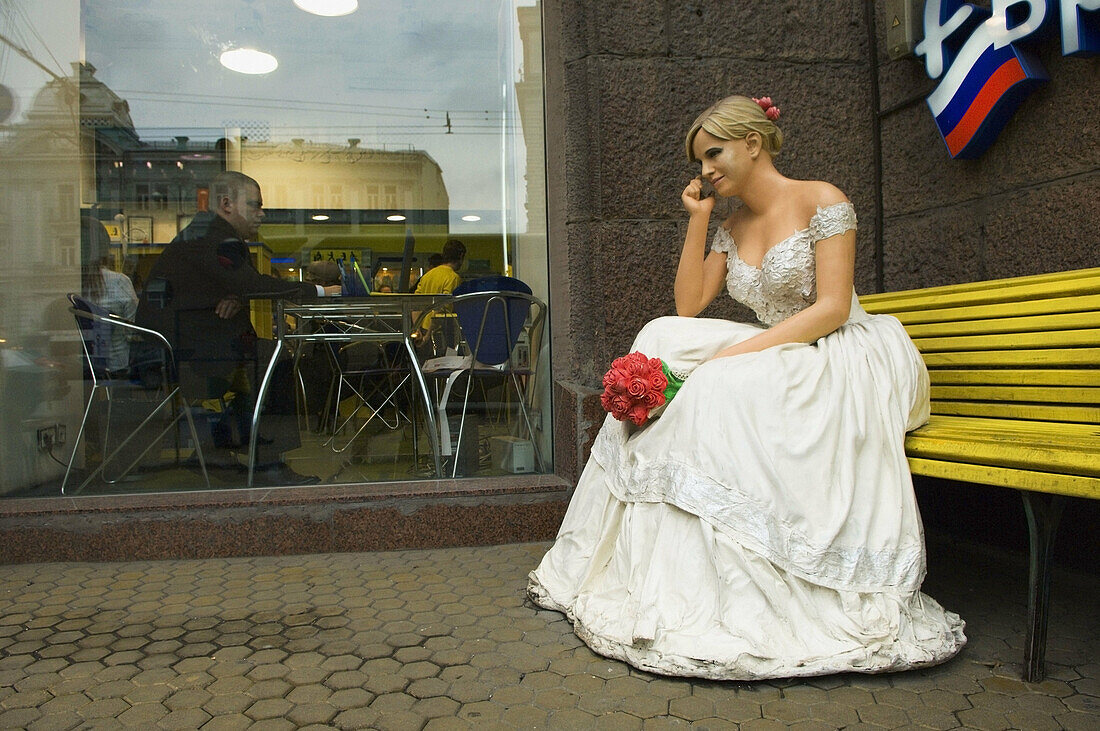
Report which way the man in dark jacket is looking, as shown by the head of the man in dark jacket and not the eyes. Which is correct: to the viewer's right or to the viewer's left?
to the viewer's right

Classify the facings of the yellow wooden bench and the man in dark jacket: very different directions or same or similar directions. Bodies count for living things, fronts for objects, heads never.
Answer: very different directions

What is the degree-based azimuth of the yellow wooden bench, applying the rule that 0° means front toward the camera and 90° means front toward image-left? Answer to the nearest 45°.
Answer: approximately 45°

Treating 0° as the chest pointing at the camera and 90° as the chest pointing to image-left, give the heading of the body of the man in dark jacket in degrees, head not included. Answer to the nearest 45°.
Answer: approximately 270°

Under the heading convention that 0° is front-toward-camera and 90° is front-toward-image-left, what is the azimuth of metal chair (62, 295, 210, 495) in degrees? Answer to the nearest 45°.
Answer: approximately 270°

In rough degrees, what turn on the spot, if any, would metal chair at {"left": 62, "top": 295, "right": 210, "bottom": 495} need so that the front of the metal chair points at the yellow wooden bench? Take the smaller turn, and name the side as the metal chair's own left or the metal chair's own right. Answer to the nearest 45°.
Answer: approximately 45° to the metal chair's own right

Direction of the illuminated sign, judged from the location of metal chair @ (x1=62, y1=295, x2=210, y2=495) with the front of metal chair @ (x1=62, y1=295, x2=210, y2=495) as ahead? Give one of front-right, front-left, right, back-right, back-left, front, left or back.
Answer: front-right

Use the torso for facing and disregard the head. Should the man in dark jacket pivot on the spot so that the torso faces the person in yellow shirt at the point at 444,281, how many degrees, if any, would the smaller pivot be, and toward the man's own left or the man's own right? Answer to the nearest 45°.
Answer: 0° — they already face them

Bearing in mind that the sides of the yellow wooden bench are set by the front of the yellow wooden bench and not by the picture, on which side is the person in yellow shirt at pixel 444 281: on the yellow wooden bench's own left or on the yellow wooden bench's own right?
on the yellow wooden bench's own right

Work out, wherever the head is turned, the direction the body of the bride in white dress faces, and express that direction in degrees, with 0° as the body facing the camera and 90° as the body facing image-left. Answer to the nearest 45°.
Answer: approximately 45°
